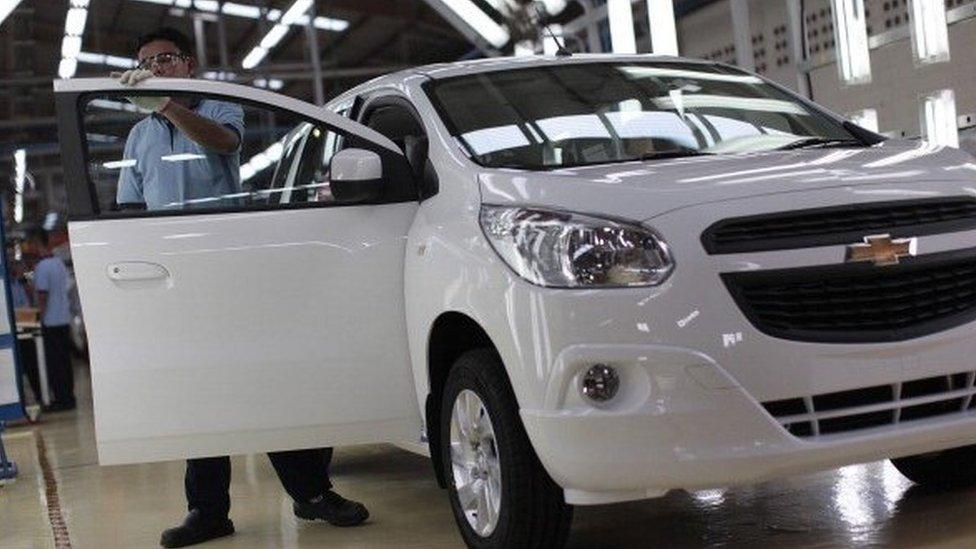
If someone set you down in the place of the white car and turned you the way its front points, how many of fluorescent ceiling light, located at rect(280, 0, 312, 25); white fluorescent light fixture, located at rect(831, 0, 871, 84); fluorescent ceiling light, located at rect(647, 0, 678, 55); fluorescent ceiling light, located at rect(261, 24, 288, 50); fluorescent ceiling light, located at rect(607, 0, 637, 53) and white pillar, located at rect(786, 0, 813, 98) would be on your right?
0

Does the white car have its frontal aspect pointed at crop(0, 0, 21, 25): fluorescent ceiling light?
no

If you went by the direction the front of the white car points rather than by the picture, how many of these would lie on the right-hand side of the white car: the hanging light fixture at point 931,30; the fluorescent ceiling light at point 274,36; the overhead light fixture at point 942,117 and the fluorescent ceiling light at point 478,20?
0

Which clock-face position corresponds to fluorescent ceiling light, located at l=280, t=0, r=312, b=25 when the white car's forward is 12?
The fluorescent ceiling light is roughly at 7 o'clock from the white car.

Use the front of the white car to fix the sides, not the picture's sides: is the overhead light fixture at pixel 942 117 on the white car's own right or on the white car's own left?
on the white car's own left

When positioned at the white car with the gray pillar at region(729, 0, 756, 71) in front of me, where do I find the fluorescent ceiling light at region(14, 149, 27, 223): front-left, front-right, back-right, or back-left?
front-left

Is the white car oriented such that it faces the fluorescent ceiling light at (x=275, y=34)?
no

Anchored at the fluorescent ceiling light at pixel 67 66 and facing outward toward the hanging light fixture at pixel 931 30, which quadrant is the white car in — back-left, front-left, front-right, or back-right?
front-right

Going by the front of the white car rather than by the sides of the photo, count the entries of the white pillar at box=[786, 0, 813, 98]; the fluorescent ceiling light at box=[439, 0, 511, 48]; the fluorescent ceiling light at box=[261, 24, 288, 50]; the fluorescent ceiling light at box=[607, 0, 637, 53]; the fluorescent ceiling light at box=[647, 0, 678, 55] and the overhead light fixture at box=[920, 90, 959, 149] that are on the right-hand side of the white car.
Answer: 0

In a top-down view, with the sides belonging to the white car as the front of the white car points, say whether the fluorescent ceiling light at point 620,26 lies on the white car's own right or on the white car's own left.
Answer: on the white car's own left

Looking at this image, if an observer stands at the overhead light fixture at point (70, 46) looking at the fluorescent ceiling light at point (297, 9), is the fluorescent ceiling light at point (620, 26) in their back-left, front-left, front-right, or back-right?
front-right

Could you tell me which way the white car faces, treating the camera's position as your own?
facing the viewer and to the right of the viewer

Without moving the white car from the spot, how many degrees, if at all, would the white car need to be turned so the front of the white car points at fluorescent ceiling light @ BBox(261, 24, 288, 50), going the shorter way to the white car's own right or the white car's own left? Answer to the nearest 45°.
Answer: approximately 135° to the white car's own left

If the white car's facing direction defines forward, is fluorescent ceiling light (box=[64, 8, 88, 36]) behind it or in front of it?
behind

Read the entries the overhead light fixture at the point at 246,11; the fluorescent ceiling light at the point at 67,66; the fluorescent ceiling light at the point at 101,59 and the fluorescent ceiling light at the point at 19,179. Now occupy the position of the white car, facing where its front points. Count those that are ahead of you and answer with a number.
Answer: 0

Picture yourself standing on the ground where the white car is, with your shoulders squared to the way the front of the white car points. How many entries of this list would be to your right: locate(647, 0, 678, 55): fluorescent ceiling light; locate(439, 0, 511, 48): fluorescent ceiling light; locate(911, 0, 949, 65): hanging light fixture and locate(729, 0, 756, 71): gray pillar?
0

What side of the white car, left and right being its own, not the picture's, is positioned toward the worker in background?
back

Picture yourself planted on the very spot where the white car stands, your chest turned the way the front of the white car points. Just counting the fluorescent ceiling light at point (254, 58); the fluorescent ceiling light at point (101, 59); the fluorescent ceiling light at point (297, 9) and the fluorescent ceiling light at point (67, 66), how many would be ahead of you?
0

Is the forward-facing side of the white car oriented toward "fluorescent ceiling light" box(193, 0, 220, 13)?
no
